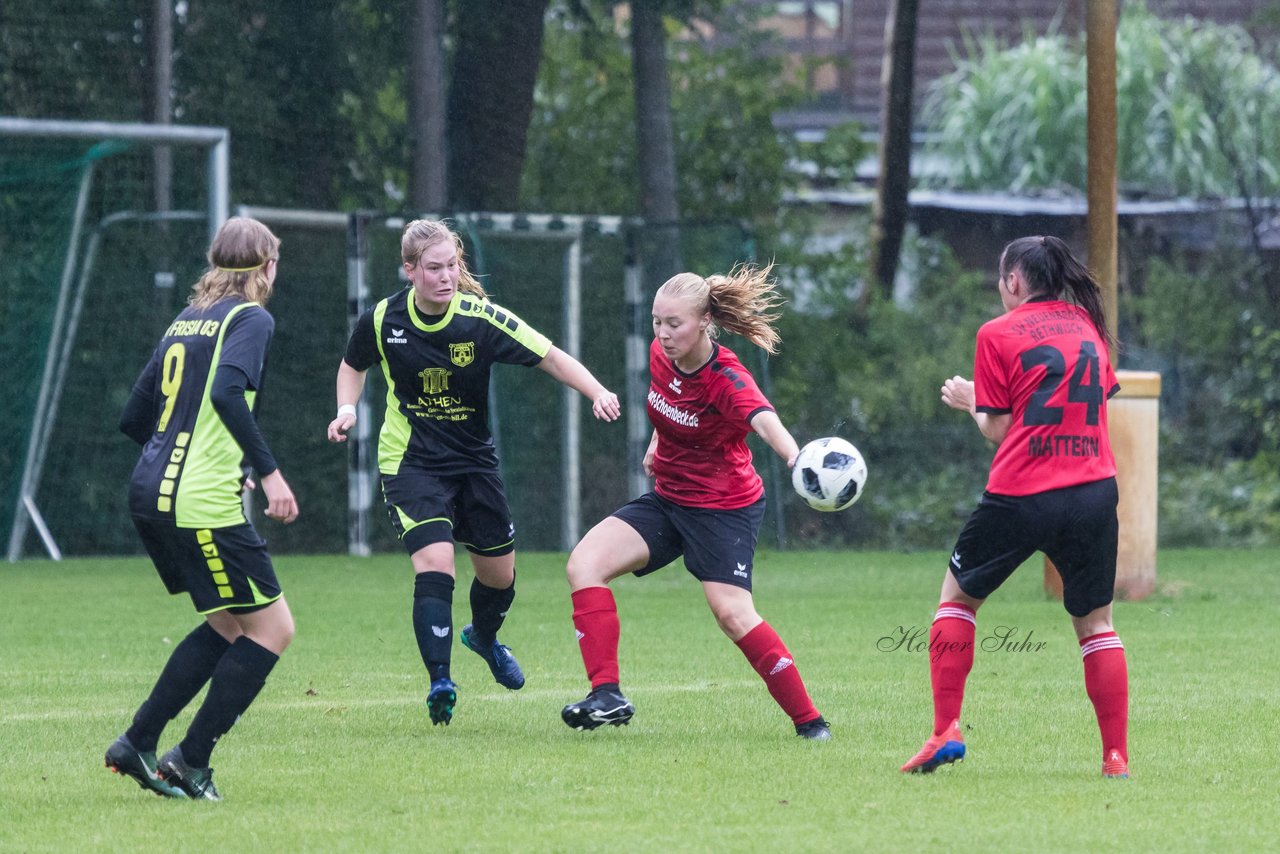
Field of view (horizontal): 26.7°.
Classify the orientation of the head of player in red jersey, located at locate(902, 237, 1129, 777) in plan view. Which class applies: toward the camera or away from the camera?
away from the camera

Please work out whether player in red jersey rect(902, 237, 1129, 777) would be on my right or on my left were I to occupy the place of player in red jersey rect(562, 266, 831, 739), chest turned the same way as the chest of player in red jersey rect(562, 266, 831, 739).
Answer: on my left

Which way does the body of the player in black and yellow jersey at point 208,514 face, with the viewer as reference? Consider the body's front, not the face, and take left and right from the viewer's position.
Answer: facing away from the viewer and to the right of the viewer

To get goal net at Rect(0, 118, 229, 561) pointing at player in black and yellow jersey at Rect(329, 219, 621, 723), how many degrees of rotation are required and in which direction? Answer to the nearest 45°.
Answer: approximately 45° to its right

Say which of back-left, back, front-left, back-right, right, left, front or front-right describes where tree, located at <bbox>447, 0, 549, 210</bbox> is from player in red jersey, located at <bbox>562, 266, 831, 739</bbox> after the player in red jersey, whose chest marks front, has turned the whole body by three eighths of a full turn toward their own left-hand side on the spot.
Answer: left

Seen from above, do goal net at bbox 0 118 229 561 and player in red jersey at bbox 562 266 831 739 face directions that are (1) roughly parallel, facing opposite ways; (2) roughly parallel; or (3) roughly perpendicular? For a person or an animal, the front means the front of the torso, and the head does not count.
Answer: roughly perpendicular

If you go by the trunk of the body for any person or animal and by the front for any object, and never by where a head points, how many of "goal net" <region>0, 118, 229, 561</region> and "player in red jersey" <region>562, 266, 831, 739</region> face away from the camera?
0

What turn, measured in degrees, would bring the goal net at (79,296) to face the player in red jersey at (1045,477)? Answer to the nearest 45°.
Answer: approximately 45° to its right

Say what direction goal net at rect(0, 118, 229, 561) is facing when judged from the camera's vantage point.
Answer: facing the viewer and to the right of the viewer

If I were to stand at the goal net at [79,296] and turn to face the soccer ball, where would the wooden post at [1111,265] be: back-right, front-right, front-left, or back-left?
front-left

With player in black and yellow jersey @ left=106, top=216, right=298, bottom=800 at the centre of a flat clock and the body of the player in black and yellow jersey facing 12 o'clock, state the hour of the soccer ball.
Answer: The soccer ball is roughly at 1 o'clock from the player in black and yellow jersey.

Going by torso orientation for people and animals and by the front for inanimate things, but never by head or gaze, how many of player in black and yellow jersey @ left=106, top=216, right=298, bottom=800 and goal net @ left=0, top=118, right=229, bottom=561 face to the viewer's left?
0

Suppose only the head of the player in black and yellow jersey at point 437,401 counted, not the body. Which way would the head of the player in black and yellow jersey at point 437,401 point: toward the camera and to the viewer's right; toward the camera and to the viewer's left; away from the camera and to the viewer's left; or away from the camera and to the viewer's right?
toward the camera and to the viewer's right

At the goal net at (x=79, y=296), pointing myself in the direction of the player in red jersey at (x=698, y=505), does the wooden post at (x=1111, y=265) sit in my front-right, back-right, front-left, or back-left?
front-left

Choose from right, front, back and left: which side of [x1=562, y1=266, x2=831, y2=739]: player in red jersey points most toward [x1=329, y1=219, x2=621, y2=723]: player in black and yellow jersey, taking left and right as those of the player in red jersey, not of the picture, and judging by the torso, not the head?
right

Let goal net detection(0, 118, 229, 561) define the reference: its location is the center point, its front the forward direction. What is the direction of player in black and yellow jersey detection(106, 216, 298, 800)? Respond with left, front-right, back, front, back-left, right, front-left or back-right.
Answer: front-right

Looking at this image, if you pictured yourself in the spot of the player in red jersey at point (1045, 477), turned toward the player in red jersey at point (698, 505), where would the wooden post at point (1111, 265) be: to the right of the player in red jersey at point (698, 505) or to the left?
right

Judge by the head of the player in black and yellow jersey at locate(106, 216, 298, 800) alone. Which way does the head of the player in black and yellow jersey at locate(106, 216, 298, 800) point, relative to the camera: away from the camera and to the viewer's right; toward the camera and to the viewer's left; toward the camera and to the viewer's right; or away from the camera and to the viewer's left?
away from the camera and to the viewer's right
